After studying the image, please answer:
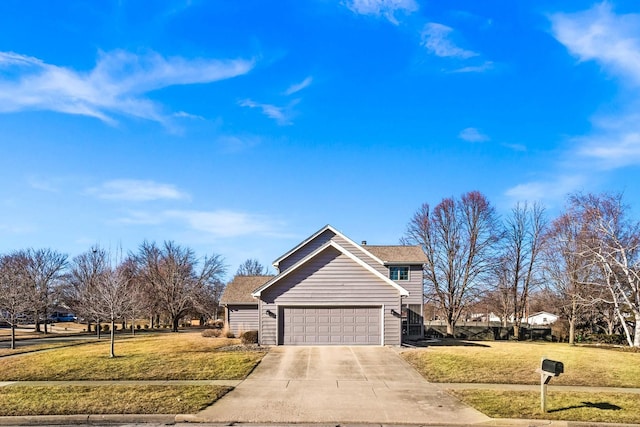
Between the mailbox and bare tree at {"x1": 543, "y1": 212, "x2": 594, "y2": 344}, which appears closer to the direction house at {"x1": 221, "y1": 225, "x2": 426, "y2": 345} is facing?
the mailbox

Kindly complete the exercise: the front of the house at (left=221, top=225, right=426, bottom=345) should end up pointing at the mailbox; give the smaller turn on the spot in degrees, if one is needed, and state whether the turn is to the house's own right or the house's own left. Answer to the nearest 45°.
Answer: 0° — it already faces it

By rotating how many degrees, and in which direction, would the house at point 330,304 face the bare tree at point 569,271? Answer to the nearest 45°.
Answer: approximately 135° to its left

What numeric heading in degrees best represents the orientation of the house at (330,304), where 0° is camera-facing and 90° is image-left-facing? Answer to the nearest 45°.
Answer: approximately 0°
